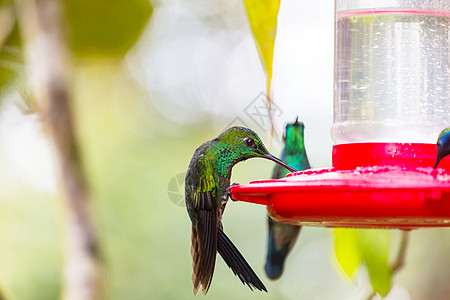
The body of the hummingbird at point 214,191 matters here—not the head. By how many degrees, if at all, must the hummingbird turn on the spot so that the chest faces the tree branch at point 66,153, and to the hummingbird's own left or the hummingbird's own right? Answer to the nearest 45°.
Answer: approximately 135° to the hummingbird's own left

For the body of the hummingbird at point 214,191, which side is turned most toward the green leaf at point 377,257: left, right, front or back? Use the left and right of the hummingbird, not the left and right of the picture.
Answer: front

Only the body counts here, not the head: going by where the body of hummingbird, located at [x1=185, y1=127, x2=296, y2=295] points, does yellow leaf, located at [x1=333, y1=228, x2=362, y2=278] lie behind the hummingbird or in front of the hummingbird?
in front

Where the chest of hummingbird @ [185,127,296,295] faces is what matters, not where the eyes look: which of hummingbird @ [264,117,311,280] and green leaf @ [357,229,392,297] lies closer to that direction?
the green leaf

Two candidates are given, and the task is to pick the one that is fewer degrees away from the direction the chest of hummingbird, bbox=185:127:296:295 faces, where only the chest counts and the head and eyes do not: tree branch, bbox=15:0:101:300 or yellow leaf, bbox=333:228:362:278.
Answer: the yellow leaf

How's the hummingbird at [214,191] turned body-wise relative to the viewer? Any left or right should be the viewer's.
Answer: facing to the right of the viewer
